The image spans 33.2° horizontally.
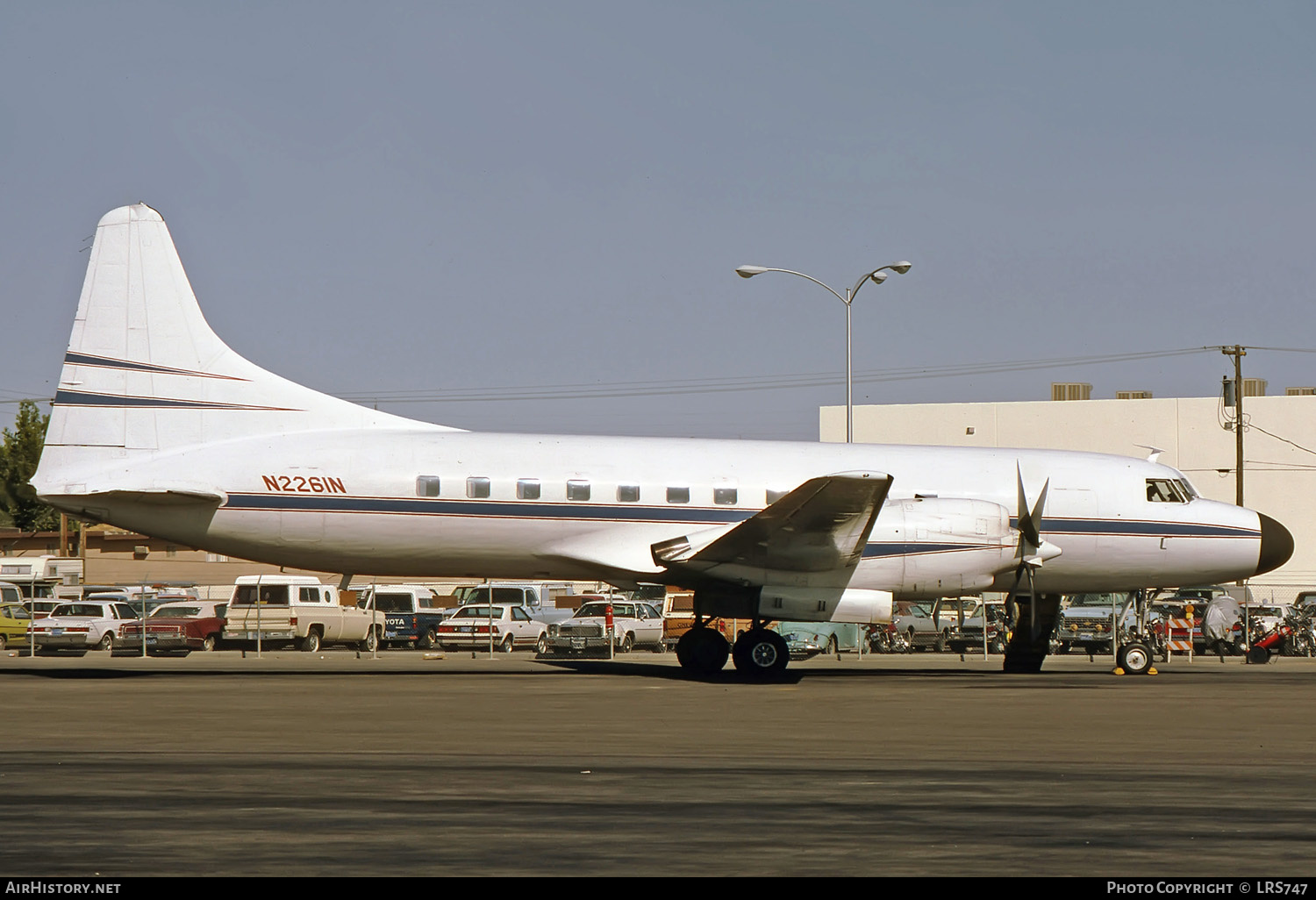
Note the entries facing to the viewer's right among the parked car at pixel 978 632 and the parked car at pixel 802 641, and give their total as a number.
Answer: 0

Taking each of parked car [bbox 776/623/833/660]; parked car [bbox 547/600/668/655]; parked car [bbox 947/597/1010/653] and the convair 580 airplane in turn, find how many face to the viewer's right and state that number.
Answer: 1

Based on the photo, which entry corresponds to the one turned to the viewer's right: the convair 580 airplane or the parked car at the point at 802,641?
the convair 580 airplane

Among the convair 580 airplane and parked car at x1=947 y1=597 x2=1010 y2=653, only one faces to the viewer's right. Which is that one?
the convair 580 airplane

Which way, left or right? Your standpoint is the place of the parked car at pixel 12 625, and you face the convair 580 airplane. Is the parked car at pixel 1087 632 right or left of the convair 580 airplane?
left

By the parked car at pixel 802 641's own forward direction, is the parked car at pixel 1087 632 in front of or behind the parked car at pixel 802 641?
behind

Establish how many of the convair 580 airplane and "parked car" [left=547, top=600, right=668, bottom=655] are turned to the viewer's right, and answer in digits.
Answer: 1

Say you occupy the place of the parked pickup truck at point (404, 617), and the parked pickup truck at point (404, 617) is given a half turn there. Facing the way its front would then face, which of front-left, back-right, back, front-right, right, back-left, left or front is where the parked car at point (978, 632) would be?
back-left

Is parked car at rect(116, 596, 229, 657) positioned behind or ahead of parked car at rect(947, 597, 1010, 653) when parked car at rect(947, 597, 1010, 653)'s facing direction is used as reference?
ahead

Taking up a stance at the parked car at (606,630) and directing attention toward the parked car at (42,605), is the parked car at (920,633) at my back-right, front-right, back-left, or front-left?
back-right

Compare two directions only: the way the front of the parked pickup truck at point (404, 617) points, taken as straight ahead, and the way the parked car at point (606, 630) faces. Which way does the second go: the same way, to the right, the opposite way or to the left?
the opposite way
